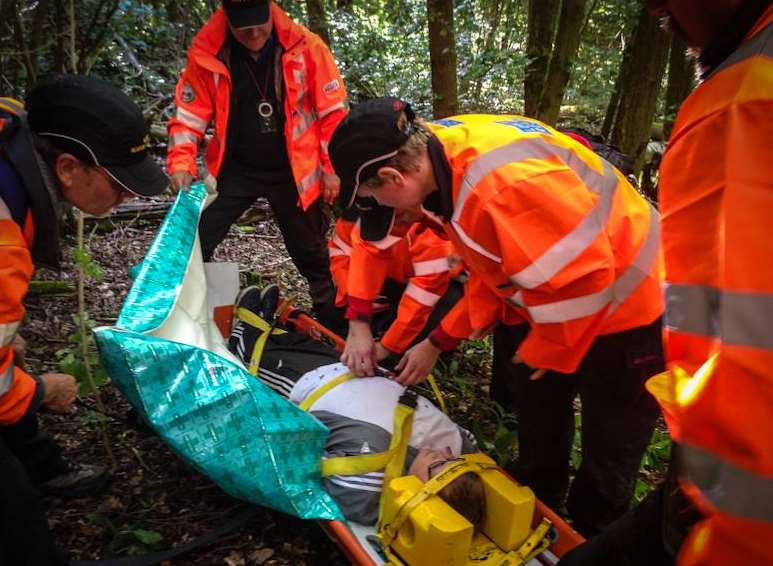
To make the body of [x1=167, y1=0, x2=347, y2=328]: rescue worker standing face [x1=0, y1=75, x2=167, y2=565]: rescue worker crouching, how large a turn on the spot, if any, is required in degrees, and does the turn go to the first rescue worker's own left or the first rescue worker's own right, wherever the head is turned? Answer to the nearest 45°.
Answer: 0° — they already face them

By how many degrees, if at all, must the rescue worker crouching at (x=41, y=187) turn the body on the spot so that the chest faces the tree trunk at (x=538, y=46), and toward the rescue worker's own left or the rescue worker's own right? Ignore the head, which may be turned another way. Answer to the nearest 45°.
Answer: approximately 45° to the rescue worker's own left

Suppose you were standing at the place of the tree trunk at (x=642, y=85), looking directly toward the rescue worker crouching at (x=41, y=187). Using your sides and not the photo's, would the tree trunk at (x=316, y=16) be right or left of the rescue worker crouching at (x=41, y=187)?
right

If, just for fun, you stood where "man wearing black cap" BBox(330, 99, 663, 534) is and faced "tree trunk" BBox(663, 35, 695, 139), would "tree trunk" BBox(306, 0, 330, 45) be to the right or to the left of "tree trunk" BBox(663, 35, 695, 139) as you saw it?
left

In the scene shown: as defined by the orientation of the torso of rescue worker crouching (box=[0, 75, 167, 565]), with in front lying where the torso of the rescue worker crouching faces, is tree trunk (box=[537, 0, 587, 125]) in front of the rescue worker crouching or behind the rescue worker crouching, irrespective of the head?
in front

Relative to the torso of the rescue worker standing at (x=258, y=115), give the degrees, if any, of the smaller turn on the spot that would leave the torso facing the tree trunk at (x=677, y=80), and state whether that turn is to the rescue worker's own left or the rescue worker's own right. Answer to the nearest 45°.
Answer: approximately 135° to the rescue worker's own left

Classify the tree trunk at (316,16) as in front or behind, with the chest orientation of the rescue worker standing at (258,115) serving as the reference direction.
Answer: behind

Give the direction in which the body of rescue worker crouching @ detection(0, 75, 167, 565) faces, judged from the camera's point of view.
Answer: to the viewer's right

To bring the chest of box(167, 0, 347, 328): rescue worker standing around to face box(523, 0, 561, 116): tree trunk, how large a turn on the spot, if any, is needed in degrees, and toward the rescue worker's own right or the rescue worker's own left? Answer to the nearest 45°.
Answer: approximately 135° to the rescue worker's own left

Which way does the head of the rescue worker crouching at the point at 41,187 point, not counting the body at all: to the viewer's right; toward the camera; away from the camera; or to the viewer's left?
to the viewer's right

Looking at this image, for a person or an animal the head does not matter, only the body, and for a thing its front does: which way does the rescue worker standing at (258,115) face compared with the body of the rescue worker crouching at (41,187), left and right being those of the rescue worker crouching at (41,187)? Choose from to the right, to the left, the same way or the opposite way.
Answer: to the right

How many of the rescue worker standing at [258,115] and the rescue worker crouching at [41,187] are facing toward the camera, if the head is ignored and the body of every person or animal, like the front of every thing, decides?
1

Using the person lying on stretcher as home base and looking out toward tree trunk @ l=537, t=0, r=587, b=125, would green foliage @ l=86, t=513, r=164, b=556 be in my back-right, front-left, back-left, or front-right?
back-left
